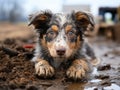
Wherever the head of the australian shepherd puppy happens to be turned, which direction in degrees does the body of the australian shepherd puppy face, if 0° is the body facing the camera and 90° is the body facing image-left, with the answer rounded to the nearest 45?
approximately 0°
